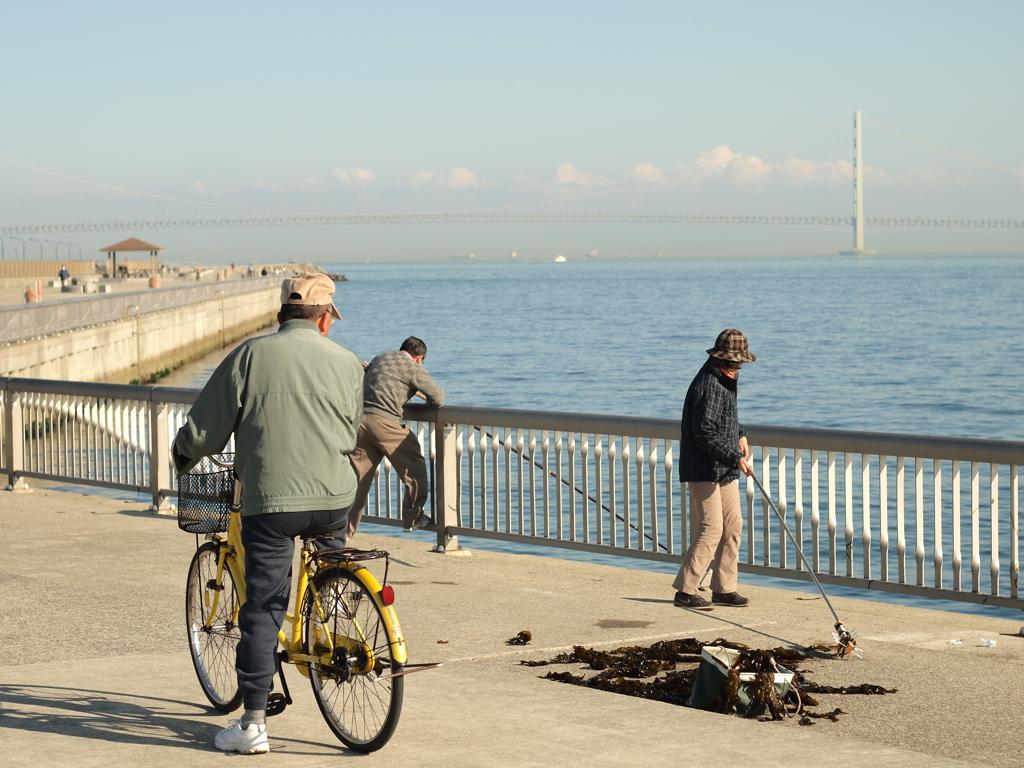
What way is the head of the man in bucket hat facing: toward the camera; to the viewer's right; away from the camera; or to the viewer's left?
to the viewer's right

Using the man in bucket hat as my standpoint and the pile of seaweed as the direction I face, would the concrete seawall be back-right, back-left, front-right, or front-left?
back-right

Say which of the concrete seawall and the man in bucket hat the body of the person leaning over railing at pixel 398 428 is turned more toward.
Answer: the concrete seawall

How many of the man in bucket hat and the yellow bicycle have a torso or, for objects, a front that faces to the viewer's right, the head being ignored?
1

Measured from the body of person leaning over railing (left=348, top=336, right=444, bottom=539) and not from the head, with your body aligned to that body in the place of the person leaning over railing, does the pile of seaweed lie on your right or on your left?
on your right

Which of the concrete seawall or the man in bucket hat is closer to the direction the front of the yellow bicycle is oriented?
the concrete seawall

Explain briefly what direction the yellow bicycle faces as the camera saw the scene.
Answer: facing away from the viewer and to the left of the viewer

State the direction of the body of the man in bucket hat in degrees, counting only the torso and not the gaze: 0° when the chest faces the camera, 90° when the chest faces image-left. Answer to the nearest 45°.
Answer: approximately 270°

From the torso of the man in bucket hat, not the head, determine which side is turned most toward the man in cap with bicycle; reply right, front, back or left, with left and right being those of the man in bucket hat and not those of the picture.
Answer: right

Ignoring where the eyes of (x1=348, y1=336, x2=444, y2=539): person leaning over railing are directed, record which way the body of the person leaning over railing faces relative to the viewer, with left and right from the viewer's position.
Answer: facing away from the viewer and to the right of the viewer

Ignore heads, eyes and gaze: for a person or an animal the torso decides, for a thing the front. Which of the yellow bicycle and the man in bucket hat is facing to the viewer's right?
the man in bucket hat

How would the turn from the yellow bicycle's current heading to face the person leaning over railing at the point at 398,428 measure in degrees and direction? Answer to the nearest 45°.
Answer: approximately 45° to its right

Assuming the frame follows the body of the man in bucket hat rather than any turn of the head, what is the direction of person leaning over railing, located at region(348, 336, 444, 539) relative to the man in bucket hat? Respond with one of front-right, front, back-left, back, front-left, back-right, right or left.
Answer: back-left

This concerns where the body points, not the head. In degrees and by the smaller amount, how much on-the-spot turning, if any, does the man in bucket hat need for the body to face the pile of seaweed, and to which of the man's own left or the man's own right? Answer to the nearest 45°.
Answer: approximately 90° to the man's own right
